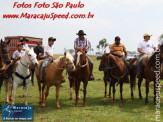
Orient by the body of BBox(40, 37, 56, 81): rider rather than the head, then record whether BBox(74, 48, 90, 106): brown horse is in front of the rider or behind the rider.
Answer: in front

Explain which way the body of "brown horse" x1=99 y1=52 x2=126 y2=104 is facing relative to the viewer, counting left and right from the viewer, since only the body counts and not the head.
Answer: facing the viewer and to the left of the viewer

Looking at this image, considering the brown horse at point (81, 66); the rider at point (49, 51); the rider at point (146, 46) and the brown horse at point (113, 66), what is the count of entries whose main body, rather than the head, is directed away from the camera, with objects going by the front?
0

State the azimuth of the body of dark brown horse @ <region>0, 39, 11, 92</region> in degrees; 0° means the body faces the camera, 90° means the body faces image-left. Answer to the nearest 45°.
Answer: approximately 315°

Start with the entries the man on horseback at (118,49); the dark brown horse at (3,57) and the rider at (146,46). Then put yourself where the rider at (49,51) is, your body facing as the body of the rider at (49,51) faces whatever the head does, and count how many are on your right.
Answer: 1

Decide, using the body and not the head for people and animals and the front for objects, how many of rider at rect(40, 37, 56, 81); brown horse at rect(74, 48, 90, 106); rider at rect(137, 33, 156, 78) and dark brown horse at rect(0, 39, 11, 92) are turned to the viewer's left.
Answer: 0

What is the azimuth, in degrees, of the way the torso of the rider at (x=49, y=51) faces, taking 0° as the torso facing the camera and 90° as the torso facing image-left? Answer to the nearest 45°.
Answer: approximately 315°

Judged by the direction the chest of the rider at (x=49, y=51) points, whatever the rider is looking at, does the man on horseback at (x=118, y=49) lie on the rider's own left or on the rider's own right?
on the rider's own left

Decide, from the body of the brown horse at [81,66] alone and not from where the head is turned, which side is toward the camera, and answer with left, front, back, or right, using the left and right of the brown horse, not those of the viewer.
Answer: front

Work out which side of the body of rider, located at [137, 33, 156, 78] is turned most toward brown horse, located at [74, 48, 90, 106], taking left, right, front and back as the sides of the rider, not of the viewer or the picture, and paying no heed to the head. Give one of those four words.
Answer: right
